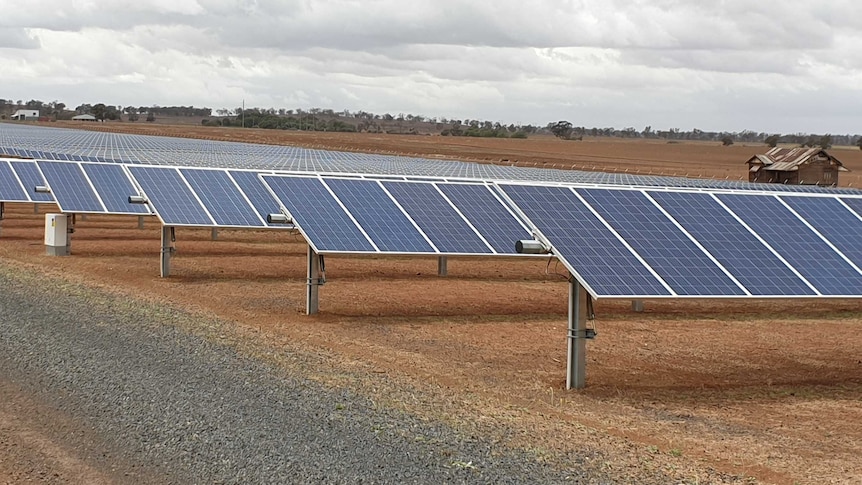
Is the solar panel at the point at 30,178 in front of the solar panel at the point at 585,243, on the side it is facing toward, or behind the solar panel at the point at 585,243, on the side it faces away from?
behind

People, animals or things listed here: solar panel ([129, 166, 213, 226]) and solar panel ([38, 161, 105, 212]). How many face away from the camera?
0

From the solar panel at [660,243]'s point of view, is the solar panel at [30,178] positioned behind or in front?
behind

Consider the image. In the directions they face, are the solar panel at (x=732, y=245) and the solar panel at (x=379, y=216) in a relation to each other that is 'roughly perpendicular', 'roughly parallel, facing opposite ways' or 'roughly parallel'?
roughly parallel

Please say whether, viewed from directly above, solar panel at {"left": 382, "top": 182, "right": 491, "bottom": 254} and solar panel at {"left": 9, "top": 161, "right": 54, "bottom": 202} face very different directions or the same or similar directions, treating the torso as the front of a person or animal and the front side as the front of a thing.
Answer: same or similar directions

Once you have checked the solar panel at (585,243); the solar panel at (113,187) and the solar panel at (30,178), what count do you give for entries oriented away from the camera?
0

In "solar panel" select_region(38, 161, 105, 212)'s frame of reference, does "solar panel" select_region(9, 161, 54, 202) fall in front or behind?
behind

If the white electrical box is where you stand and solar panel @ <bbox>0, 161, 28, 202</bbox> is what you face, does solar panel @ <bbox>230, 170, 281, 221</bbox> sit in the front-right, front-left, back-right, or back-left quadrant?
back-right

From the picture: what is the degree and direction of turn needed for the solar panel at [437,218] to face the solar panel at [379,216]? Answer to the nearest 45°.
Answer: approximately 90° to its right

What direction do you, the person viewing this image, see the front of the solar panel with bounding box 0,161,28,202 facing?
facing the viewer and to the right of the viewer
